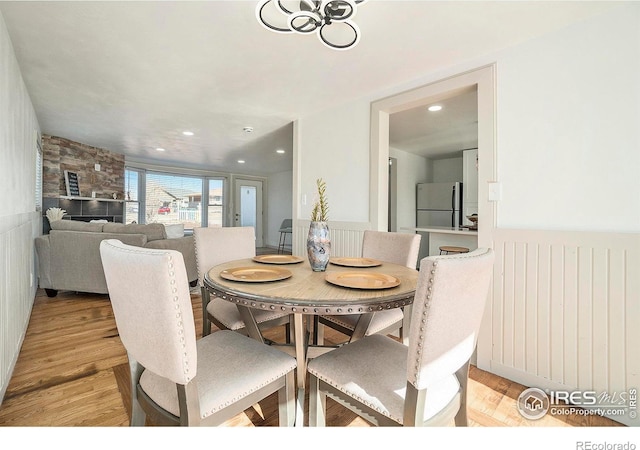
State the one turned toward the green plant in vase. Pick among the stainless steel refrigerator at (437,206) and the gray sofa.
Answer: the stainless steel refrigerator

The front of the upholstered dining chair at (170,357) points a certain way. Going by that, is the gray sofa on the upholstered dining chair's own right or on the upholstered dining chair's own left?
on the upholstered dining chair's own left

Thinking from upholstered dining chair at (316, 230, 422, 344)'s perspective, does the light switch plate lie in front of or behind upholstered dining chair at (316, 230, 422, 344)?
behind

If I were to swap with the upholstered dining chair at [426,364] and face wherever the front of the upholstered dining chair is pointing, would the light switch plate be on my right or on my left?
on my right

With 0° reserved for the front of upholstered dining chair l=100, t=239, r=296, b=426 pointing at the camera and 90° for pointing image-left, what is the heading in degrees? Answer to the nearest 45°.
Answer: approximately 225°

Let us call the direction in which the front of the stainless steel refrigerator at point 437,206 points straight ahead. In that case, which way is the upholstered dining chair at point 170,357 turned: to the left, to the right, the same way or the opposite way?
the opposite way

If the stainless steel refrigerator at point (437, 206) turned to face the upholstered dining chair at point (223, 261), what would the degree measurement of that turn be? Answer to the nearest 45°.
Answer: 0° — it already faces it

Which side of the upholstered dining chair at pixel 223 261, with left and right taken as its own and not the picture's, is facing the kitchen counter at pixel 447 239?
left

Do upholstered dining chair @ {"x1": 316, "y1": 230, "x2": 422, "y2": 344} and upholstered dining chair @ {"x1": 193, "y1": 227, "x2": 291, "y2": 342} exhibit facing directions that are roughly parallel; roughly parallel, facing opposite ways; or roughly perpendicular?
roughly perpendicular

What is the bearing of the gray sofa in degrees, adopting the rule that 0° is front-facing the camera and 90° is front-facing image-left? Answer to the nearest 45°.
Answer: approximately 180°

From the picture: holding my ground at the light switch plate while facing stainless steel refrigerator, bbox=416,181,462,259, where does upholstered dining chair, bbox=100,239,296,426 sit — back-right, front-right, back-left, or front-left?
back-left
